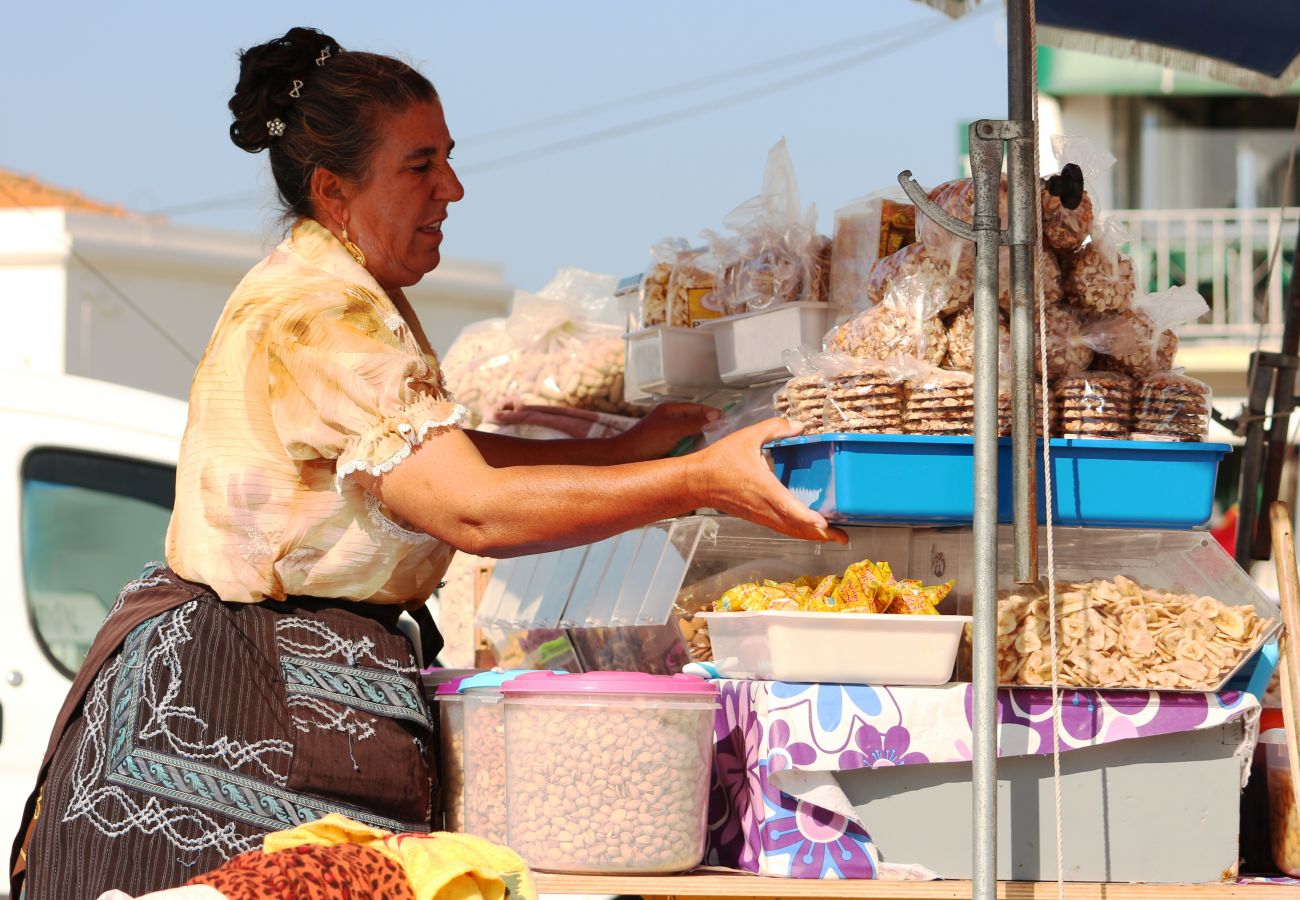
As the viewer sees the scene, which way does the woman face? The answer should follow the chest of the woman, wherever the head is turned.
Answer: to the viewer's right

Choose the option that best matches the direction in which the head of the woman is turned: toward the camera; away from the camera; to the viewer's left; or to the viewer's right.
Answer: to the viewer's right

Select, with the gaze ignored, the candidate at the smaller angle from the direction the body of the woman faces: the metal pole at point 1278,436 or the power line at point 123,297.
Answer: the metal pole
